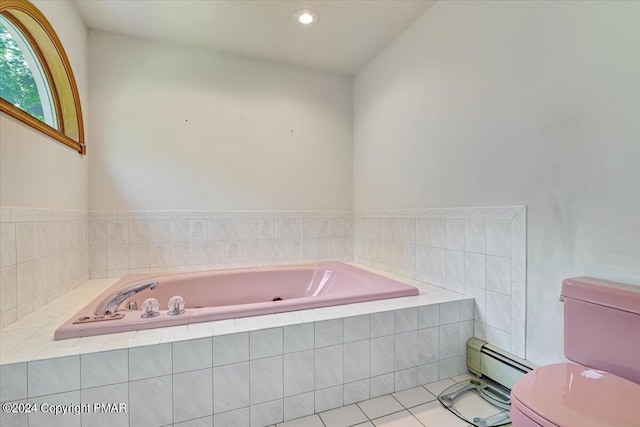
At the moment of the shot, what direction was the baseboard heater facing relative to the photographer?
facing the viewer and to the left of the viewer

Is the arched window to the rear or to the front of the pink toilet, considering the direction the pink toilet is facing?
to the front

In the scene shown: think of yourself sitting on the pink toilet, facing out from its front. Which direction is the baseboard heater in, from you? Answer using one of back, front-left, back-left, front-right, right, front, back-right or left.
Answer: right

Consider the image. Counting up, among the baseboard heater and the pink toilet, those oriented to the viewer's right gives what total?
0

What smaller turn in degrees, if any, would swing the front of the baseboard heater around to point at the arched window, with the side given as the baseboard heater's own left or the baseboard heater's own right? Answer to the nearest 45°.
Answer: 0° — it already faces it

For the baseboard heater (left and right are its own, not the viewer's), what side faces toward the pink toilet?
left

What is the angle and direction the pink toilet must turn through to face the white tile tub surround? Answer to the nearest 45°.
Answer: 0° — it already faces it

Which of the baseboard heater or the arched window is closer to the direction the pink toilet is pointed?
the arched window

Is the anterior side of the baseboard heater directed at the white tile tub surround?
yes
